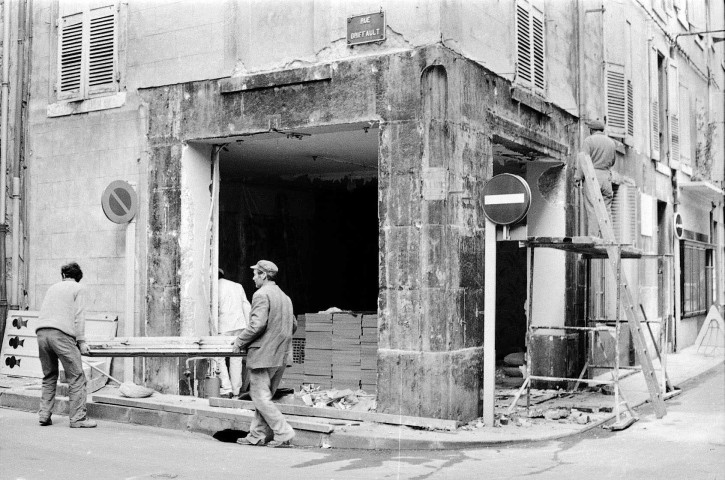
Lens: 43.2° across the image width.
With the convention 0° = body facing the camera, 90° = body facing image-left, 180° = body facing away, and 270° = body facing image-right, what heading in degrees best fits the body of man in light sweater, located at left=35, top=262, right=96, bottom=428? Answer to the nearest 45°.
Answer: approximately 225°

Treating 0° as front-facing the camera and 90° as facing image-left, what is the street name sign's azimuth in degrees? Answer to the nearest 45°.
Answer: approximately 45°

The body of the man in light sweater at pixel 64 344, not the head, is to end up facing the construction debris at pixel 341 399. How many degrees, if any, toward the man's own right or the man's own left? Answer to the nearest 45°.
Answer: approximately 45° to the man's own right

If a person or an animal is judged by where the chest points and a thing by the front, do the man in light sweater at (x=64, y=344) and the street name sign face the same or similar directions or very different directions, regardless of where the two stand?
very different directions

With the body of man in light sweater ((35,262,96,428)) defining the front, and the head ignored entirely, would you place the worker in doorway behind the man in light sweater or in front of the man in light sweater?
in front

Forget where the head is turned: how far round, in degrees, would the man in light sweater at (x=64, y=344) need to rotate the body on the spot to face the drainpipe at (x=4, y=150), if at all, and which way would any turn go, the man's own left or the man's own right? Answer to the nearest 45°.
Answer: approximately 45° to the man's own left

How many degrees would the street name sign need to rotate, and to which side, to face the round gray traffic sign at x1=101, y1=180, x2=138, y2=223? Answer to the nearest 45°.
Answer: approximately 90° to its right

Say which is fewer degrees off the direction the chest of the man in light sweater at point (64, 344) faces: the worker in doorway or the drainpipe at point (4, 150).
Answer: the worker in doorway

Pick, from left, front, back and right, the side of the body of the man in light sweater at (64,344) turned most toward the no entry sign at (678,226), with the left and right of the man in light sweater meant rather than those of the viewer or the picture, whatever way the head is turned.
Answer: front

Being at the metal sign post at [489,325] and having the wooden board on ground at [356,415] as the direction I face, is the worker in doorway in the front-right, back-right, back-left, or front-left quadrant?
front-right
